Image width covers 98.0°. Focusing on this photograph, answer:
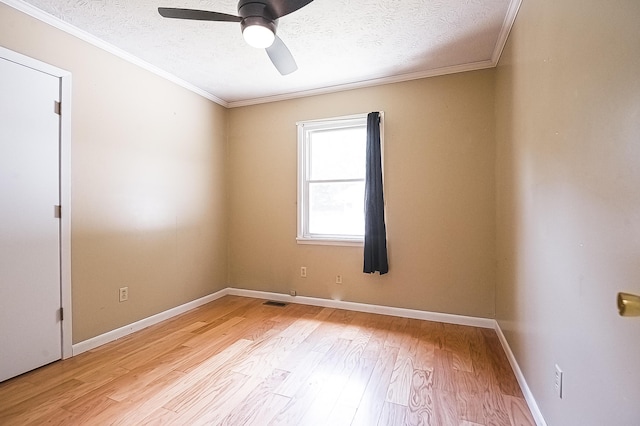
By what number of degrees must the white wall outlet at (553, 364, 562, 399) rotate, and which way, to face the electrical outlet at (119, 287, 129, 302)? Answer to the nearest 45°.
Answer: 0° — it already faces it

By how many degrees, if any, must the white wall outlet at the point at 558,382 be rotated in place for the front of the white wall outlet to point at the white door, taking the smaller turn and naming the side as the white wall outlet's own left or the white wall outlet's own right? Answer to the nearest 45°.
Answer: approximately 45° to the white wall outlet's own left

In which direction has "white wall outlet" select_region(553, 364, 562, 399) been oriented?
to the viewer's left

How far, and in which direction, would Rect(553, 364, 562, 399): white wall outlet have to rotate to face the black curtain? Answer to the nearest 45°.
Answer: approximately 45° to its right
